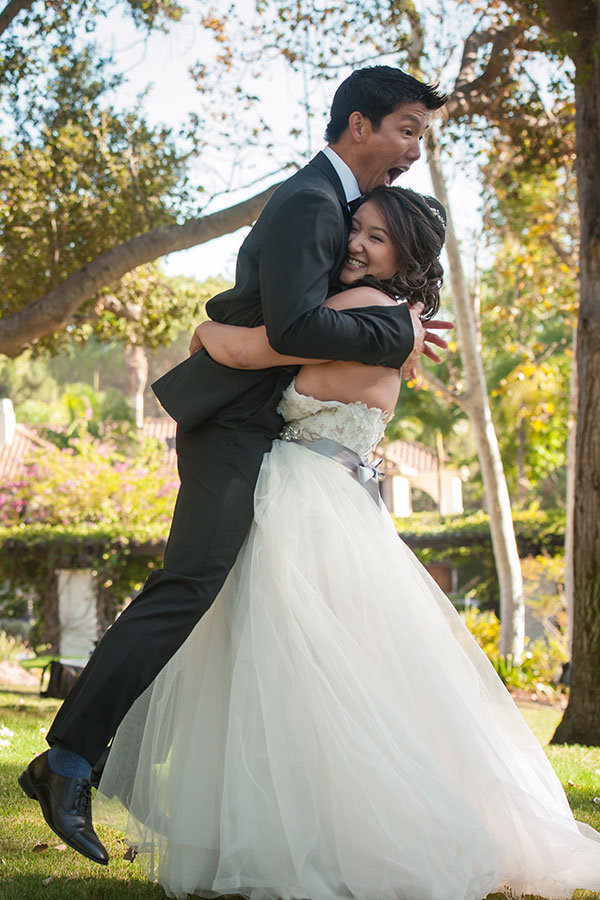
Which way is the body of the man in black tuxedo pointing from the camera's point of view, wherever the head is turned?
to the viewer's right

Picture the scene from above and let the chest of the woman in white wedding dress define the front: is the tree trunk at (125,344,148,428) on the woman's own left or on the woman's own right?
on the woman's own right

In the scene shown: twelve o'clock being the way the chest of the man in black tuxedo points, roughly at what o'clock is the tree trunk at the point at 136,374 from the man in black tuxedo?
The tree trunk is roughly at 9 o'clock from the man in black tuxedo.

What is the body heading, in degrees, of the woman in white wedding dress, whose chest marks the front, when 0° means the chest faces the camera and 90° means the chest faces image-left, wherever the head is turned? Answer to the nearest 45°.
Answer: approximately 90°

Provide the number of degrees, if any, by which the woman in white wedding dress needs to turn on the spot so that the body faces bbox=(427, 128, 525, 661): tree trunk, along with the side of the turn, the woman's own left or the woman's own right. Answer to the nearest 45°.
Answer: approximately 90° to the woman's own right

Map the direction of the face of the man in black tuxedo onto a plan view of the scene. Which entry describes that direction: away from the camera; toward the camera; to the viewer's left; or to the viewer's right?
to the viewer's right

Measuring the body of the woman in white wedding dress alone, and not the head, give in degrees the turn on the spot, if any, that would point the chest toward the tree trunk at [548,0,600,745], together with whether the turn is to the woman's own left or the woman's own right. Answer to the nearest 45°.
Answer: approximately 90° to the woman's own right
